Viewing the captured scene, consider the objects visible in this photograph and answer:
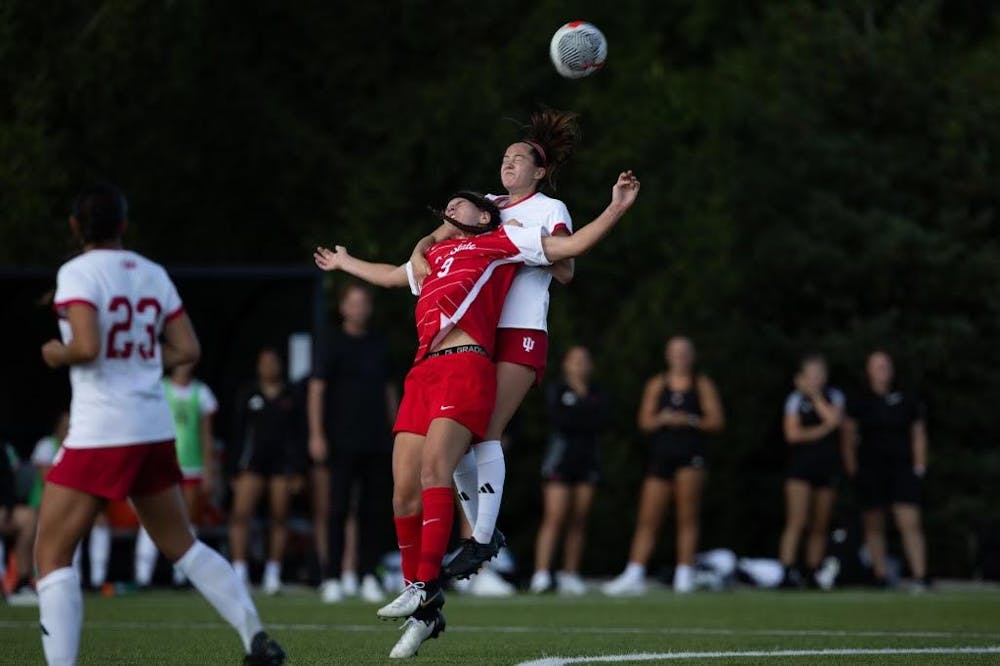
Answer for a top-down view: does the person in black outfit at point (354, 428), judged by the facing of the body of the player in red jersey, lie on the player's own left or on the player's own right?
on the player's own right

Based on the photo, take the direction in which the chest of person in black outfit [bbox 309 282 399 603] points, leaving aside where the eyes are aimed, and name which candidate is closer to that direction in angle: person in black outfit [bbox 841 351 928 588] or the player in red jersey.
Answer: the player in red jersey

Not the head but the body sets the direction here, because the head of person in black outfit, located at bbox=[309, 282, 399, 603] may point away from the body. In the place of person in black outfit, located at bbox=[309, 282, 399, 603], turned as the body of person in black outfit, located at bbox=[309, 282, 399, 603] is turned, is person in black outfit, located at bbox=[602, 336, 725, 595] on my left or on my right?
on my left

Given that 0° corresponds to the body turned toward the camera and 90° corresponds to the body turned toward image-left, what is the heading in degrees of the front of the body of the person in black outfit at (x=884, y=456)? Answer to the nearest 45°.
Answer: approximately 0°

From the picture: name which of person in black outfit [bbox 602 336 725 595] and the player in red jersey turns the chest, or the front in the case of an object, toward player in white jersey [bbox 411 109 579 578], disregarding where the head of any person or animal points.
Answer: the person in black outfit

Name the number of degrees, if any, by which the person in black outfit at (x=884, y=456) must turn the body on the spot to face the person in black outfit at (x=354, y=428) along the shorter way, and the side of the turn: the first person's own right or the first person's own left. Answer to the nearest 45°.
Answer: approximately 45° to the first person's own right

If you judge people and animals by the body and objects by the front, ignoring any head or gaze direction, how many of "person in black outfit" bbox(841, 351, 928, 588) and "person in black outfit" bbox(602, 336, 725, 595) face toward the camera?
2

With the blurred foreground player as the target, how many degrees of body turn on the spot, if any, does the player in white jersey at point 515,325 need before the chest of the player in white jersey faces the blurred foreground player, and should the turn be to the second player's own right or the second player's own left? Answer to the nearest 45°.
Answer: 0° — they already face them

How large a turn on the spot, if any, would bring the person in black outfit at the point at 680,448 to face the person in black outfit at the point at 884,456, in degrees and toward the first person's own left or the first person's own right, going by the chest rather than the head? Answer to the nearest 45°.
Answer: approximately 135° to the first person's own left

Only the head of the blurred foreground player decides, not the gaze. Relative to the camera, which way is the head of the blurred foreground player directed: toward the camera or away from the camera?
away from the camera
